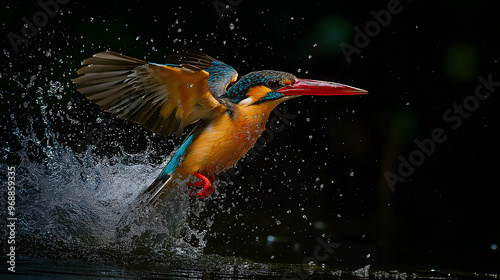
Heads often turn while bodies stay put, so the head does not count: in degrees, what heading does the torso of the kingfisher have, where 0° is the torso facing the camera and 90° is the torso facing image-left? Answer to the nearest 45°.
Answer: approximately 270°
